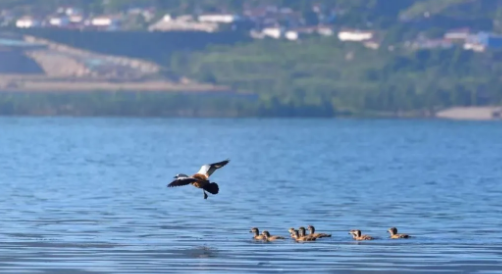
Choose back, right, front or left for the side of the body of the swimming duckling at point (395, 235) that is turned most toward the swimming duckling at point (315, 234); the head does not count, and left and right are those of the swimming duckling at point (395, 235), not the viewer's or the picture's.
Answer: front

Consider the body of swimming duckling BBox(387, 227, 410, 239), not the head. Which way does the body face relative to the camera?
to the viewer's left

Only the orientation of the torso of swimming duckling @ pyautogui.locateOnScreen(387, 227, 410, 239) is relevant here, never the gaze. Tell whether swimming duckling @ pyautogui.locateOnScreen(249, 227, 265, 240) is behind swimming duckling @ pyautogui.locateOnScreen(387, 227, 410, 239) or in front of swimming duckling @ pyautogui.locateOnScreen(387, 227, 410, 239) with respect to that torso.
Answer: in front

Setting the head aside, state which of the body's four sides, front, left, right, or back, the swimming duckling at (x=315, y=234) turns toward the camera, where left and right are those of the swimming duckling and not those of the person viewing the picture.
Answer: left

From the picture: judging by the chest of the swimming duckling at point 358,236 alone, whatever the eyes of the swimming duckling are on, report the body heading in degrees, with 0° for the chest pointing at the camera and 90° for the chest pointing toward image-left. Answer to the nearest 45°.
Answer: approximately 90°

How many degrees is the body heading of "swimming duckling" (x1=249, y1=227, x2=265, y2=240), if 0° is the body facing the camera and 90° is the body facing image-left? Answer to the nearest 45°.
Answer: approximately 90°

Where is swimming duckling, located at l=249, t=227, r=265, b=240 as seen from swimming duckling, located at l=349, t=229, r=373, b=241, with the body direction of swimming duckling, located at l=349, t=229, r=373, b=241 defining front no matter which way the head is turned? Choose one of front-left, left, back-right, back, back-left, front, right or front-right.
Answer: front

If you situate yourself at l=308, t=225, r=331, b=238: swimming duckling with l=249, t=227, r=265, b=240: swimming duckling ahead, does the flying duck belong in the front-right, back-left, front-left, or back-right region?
front-right

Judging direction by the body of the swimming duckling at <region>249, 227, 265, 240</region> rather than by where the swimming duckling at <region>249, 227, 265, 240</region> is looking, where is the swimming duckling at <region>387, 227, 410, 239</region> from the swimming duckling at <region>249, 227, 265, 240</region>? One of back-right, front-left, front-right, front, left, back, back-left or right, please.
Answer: back

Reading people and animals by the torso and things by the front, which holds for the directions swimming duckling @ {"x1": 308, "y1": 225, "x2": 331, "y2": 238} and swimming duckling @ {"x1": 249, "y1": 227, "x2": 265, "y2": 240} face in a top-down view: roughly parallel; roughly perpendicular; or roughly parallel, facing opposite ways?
roughly parallel

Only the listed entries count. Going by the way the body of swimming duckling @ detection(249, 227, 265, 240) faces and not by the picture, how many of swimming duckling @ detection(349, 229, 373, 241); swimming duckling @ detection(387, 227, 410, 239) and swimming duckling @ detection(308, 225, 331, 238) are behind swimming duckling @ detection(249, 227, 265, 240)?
3

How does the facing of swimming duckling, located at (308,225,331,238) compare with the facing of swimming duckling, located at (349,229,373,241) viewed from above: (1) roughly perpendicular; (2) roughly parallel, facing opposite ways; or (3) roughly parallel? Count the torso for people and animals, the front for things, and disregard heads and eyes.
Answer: roughly parallel
